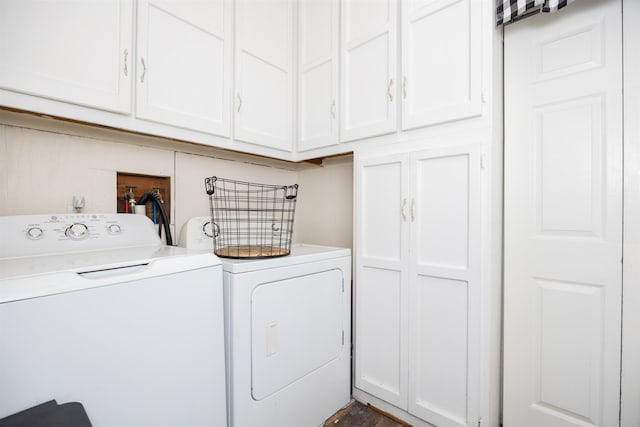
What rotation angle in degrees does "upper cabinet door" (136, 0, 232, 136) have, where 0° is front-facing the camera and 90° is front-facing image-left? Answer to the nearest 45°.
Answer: approximately 315°

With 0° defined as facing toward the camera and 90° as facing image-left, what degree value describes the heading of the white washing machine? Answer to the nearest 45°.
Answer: approximately 315°

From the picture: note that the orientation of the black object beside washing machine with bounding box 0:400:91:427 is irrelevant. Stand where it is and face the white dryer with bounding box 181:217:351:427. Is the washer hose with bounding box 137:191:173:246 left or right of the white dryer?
left

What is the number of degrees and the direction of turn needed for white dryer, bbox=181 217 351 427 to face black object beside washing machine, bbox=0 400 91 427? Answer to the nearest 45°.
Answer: approximately 90° to its right

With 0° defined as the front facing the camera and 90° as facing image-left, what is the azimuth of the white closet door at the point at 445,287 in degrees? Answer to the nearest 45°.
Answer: approximately 45°
